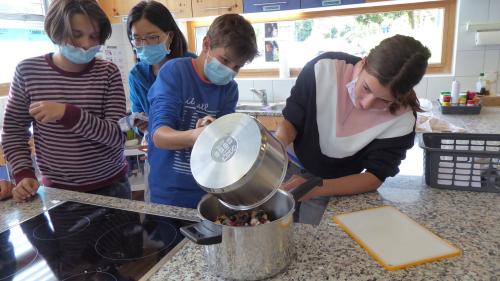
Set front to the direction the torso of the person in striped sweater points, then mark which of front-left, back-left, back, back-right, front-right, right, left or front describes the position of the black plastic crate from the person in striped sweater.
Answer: front-left

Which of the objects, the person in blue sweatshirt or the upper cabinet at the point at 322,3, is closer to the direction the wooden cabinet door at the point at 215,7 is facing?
the person in blue sweatshirt

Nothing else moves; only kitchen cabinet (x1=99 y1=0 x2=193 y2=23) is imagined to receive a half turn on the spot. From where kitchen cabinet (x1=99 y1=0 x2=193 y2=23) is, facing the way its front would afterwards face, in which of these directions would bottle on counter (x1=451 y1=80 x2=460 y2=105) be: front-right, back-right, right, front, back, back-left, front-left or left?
back-right

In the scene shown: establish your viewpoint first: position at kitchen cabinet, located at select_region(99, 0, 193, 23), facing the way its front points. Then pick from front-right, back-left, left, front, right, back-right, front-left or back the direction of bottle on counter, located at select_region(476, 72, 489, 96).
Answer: front-left

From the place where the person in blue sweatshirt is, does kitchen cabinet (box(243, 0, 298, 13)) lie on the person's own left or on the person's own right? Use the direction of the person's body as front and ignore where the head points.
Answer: on the person's own left

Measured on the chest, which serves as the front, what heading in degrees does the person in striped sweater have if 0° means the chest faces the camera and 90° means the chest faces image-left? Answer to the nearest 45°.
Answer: approximately 0°

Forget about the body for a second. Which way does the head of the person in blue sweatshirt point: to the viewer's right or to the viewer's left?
to the viewer's right
